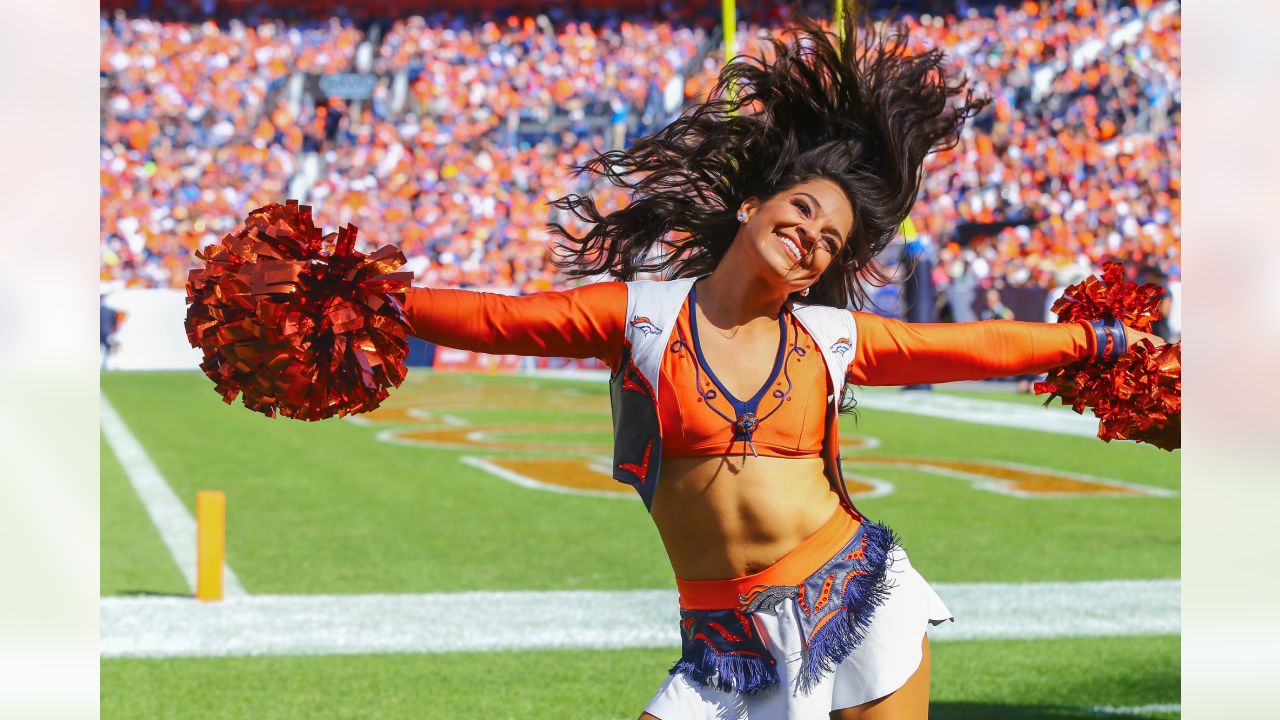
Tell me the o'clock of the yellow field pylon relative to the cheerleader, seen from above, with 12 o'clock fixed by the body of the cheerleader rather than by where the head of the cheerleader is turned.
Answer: The yellow field pylon is roughly at 5 o'clock from the cheerleader.

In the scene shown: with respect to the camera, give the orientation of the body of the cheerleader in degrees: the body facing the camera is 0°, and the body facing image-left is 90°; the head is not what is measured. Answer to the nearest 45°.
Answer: approximately 0°
